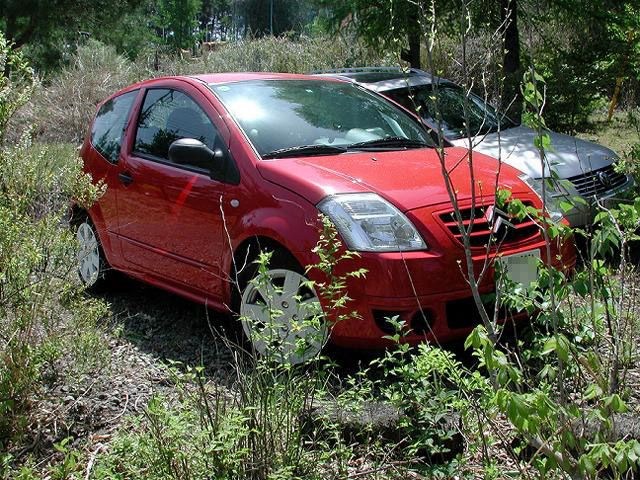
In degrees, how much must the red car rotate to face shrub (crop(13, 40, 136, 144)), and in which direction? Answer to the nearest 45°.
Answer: approximately 135° to its left

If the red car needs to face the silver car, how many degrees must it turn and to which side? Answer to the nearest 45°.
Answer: approximately 90° to its left

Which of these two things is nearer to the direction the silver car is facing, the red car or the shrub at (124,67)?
the red car

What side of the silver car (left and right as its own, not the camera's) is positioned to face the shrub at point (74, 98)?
back

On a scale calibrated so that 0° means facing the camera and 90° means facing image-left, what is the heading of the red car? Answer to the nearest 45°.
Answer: approximately 315°

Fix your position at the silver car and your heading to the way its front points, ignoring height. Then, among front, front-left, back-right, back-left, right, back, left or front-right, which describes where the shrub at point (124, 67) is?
back

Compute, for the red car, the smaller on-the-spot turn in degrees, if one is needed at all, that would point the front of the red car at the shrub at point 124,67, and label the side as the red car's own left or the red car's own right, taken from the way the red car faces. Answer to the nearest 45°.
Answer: approximately 135° to the red car's own left

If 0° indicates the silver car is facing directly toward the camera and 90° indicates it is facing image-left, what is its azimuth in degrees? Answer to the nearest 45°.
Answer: approximately 315°

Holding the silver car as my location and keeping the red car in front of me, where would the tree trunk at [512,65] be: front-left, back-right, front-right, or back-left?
back-right

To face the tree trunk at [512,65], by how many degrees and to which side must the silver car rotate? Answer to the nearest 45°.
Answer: approximately 135° to its left
